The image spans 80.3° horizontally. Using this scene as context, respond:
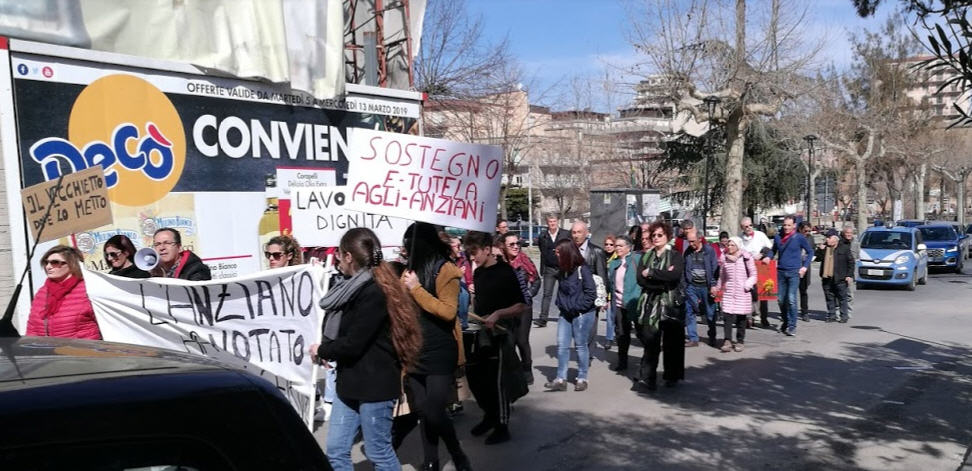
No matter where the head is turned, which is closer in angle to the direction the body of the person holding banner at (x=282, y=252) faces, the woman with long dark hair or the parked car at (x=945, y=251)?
the woman with long dark hair

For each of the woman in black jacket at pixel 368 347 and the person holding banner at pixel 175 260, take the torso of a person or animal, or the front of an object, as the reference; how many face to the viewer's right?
0

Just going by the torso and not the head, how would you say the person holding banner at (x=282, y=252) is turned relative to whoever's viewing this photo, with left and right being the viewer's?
facing the viewer and to the left of the viewer

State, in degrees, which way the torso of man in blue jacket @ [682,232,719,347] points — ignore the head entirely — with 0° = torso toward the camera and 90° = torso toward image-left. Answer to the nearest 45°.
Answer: approximately 45°
